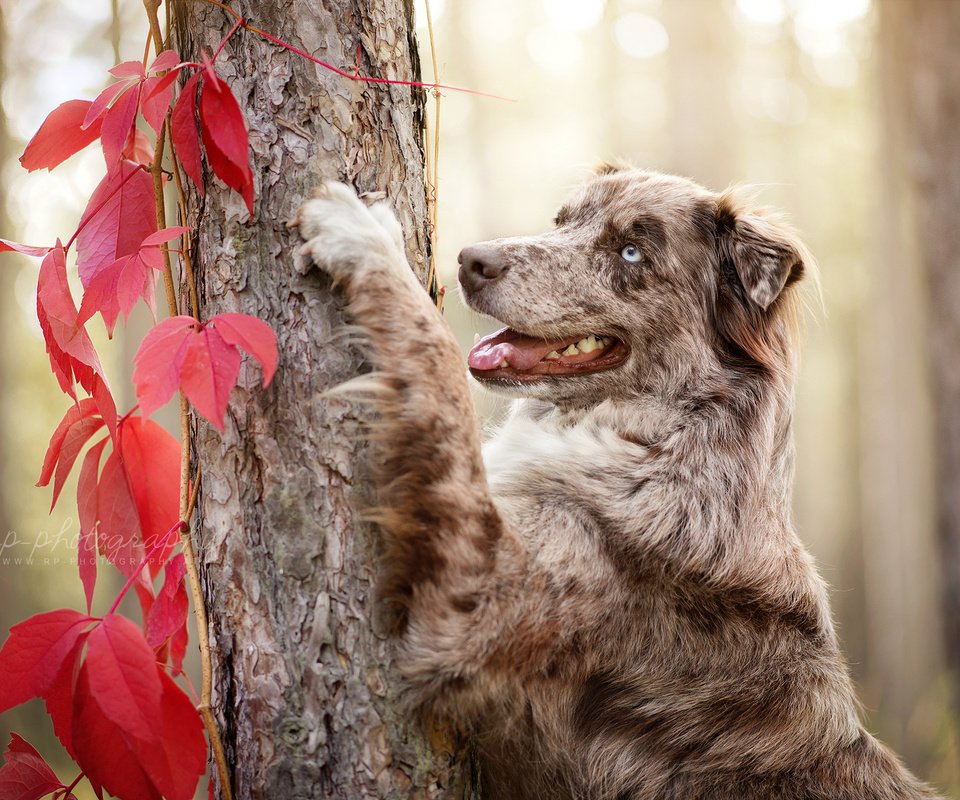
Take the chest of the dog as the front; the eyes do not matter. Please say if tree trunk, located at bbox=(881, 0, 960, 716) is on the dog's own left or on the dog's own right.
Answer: on the dog's own right

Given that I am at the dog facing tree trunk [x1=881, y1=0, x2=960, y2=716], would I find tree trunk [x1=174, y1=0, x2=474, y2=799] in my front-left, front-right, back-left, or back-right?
back-left

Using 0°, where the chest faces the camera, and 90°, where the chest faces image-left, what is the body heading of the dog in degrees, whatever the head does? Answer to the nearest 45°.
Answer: approximately 90°
